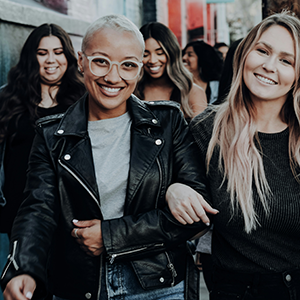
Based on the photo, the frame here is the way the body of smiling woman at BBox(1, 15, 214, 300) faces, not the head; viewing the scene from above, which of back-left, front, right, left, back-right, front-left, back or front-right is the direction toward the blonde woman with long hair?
left

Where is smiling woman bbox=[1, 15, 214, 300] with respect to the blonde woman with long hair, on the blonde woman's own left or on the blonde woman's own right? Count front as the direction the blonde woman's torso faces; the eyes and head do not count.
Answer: on the blonde woman's own right

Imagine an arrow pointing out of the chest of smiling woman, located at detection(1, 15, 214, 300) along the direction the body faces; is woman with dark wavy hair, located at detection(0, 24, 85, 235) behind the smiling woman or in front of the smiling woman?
behind

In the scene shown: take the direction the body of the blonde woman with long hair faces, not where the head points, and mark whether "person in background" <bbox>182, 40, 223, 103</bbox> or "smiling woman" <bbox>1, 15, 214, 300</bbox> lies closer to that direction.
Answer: the smiling woman

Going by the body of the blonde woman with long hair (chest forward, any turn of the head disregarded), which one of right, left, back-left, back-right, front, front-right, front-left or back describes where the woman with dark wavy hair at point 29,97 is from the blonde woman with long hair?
back-right

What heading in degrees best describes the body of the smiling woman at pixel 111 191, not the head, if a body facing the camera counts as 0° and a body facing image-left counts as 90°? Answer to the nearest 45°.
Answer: approximately 0°

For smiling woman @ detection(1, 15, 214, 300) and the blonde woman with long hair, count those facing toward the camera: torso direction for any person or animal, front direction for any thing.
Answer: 2

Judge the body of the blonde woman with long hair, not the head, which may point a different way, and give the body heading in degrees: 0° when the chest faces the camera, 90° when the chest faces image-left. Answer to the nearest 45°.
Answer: approximately 0°

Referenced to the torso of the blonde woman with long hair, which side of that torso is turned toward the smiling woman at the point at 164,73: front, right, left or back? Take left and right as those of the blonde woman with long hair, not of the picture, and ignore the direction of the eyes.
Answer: back

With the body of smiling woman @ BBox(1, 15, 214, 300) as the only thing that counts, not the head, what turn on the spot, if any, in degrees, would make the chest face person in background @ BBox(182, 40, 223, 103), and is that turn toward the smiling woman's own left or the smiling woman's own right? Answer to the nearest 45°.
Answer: approximately 180°
